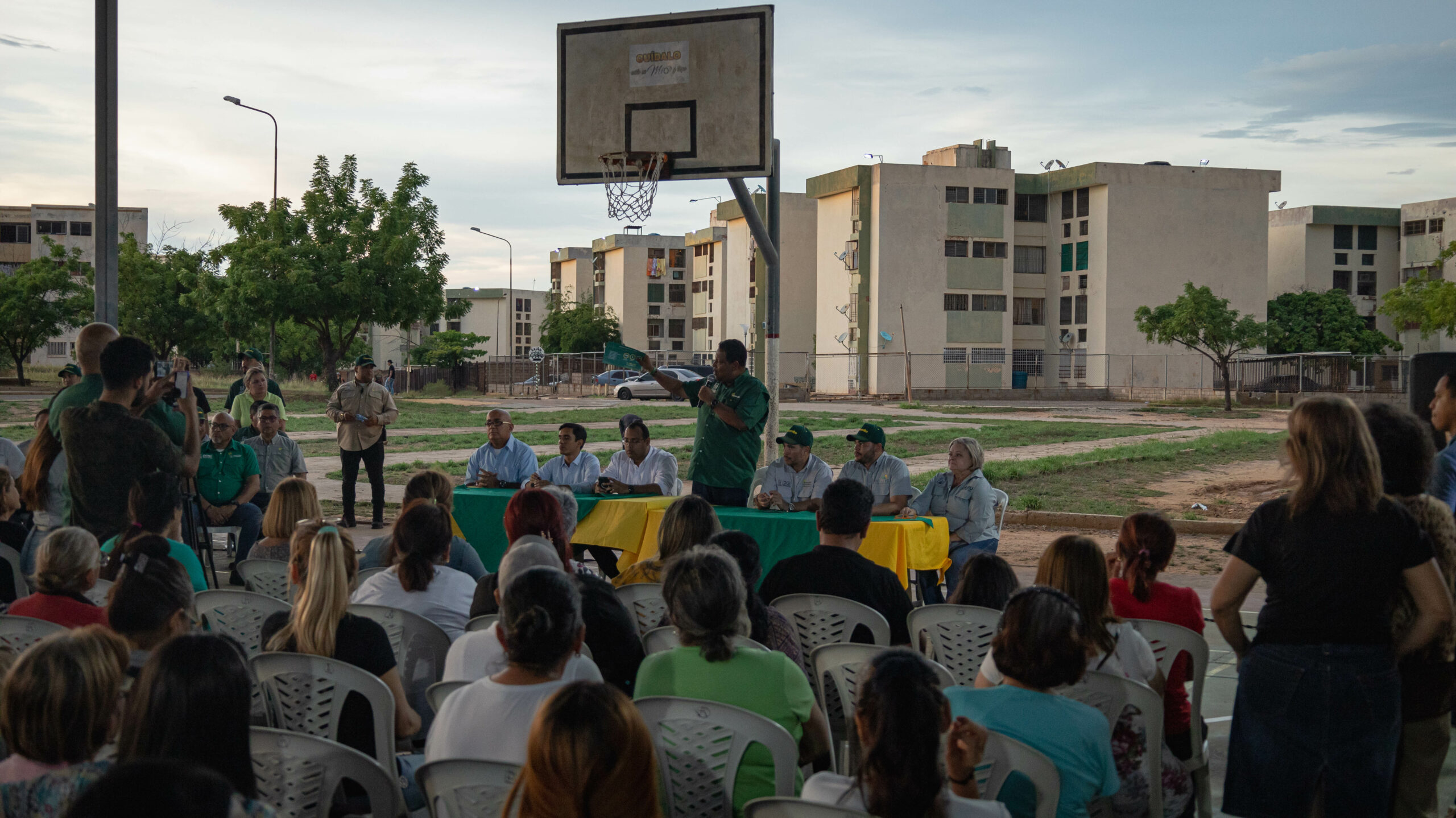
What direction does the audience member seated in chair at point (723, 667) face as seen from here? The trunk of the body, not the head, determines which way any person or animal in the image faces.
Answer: away from the camera

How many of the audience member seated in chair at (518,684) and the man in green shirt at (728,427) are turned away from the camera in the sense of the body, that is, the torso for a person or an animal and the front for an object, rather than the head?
1

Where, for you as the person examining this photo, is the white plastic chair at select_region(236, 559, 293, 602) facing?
facing away from the viewer

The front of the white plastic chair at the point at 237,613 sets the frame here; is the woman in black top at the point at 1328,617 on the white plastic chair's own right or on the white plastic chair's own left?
on the white plastic chair's own right

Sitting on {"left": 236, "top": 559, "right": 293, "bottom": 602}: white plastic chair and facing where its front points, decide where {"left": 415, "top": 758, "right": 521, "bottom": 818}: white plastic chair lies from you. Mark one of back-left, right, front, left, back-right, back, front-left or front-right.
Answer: back

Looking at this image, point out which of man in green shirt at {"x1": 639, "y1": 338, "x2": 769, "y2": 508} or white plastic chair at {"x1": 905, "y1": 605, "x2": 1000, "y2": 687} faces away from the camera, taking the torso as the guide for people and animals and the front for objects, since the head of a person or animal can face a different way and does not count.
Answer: the white plastic chair

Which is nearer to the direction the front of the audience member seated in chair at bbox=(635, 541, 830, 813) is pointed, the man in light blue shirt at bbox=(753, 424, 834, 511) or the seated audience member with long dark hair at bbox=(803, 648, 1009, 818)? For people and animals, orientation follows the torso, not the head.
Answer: the man in light blue shirt

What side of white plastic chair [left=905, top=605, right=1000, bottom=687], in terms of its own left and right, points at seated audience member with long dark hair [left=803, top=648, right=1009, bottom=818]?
back

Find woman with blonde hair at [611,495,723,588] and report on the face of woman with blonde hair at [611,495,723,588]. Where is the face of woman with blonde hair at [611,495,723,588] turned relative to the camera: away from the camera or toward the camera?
away from the camera

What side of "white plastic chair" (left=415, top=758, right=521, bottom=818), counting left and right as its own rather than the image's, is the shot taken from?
back

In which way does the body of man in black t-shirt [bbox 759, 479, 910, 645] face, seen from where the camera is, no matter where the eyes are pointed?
away from the camera

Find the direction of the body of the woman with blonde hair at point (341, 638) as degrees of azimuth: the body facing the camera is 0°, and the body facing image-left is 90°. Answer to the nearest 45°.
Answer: approximately 180°

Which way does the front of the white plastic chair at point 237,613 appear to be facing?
away from the camera
